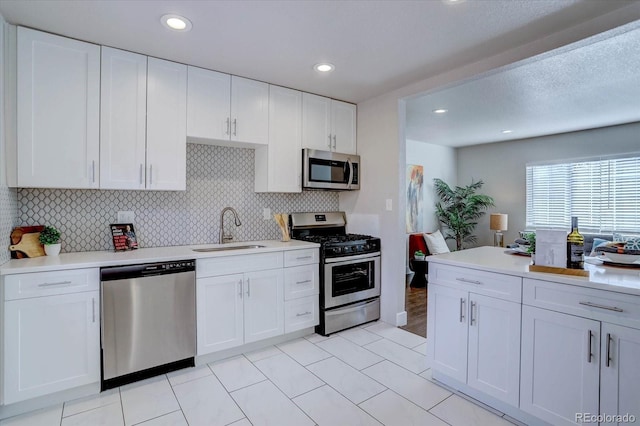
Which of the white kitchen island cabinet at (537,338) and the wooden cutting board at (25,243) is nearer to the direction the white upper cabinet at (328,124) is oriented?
the white kitchen island cabinet

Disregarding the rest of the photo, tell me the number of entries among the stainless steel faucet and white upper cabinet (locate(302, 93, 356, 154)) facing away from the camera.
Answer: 0

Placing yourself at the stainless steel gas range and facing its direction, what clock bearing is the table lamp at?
The table lamp is roughly at 9 o'clock from the stainless steel gas range.

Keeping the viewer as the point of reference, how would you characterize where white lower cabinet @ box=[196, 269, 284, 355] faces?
facing the viewer and to the right of the viewer

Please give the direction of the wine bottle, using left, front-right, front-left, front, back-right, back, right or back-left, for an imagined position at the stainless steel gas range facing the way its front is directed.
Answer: front

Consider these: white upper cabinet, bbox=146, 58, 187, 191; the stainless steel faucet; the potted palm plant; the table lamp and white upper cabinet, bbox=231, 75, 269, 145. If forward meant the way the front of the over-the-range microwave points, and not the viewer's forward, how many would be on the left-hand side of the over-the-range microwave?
2

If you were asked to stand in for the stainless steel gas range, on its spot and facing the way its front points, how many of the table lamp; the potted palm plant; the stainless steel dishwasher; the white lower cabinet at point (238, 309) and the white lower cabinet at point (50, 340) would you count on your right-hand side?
3

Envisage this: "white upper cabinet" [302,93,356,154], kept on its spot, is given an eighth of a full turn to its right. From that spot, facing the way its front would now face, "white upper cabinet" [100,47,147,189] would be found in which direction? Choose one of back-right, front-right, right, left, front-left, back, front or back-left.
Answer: front-right
